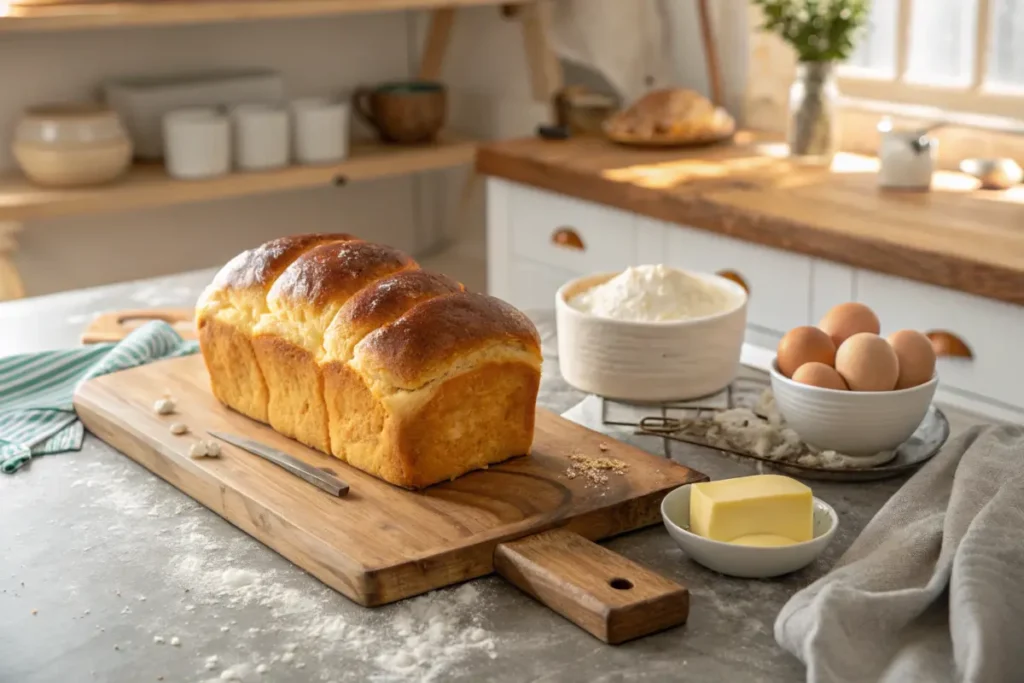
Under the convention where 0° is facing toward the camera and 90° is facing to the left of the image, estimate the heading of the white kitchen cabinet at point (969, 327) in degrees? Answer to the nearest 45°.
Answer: approximately 45°

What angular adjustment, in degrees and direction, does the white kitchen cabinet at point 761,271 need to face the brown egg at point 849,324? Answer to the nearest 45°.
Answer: approximately 45° to its left

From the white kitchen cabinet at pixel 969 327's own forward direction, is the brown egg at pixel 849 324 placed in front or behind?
in front

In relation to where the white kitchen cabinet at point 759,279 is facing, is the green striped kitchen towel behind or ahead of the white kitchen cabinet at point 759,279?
ahead

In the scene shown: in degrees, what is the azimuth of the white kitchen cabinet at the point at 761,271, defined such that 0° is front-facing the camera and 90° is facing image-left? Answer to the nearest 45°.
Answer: approximately 45°

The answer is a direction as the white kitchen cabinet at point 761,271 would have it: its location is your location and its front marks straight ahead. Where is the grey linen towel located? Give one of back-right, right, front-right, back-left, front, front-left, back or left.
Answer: front-left

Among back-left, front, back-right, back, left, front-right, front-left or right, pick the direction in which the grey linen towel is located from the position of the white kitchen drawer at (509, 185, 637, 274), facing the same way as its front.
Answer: front-left

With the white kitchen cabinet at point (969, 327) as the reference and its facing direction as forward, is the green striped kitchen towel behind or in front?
in front

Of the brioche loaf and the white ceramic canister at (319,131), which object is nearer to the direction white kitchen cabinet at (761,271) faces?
the brioche loaf

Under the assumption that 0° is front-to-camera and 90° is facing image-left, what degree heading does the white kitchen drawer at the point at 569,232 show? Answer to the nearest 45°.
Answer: approximately 45°

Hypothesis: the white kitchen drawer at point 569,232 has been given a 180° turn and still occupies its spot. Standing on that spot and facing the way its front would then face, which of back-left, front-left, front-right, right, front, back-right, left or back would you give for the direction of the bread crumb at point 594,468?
back-right

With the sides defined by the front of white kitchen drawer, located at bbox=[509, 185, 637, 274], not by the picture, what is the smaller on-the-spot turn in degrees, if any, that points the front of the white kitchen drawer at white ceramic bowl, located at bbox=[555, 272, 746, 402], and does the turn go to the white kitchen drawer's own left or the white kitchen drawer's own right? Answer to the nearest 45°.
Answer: approximately 45° to the white kitchen drawer's own left
